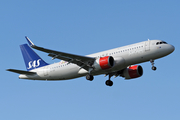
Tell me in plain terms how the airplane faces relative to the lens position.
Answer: facing the viewer and to the right of the viewer
